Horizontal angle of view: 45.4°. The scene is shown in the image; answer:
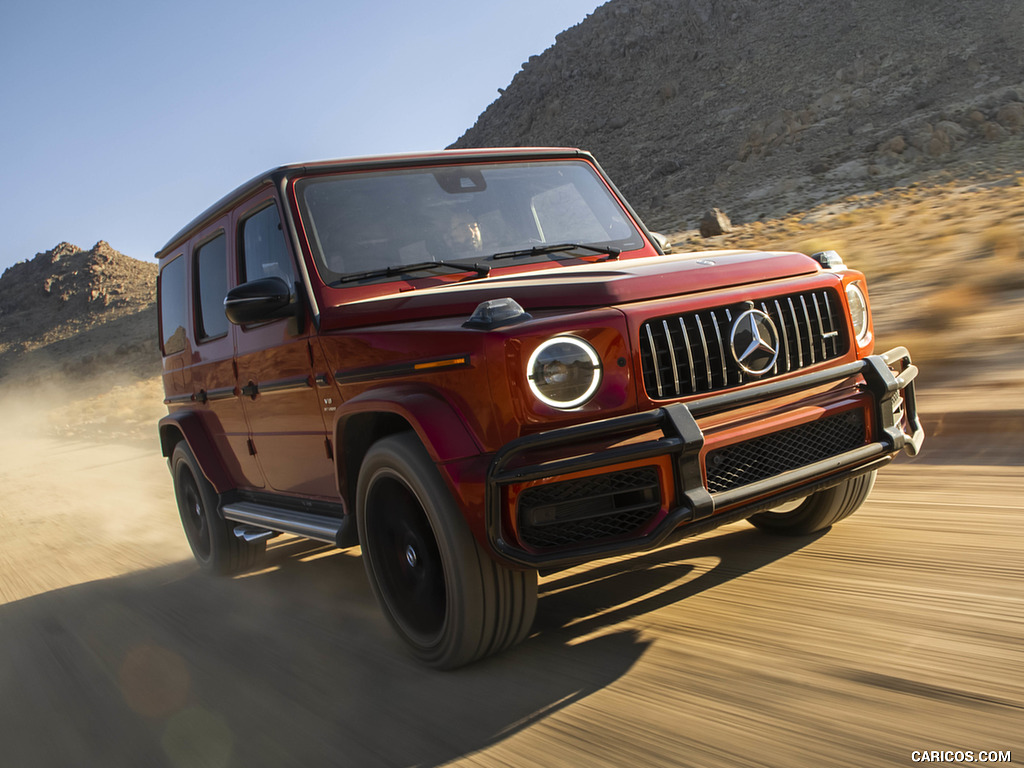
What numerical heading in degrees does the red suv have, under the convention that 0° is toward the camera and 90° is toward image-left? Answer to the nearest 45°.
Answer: approximately 315°
